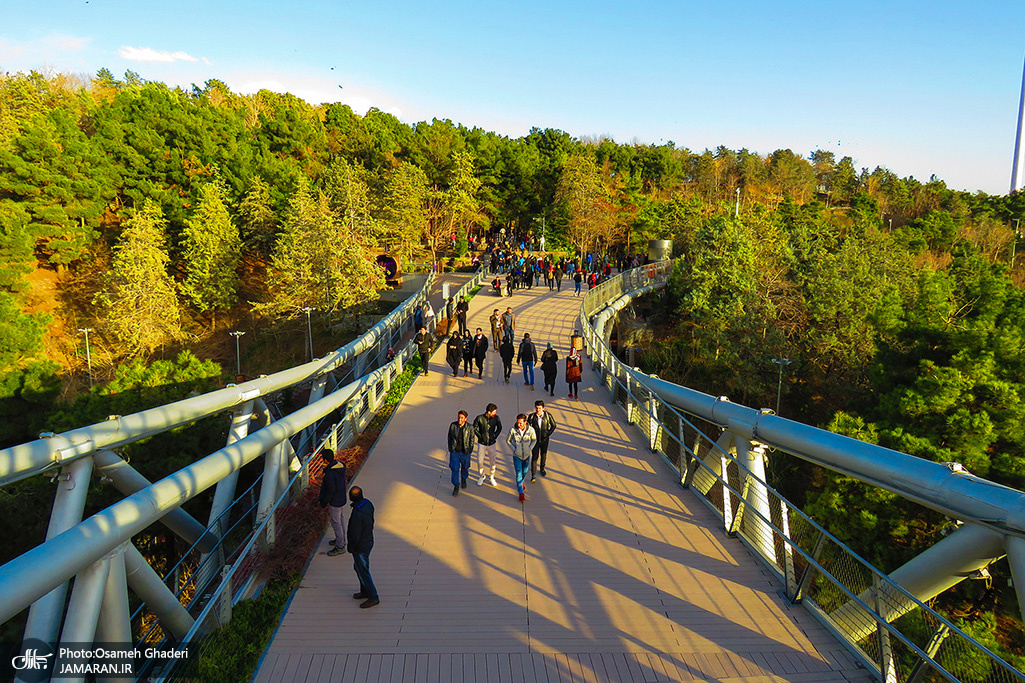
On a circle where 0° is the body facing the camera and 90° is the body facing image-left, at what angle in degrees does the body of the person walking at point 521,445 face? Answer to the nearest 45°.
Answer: approximately 0°

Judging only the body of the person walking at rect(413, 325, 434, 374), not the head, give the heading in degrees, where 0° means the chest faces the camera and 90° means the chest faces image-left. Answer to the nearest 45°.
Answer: approximately 0°

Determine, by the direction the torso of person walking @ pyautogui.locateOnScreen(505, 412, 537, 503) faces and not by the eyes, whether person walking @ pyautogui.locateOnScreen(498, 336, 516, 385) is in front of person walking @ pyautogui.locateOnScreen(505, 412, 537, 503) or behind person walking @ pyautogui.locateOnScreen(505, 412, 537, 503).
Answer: behind

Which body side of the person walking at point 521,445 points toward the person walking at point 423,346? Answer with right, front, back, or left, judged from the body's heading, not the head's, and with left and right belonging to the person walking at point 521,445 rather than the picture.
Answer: back

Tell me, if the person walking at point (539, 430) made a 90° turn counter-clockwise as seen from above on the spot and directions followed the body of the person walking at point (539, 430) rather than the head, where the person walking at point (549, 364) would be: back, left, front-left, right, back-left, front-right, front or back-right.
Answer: left

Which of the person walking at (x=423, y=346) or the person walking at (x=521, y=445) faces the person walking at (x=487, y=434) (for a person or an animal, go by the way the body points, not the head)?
the person walking at (x=423, y=346)

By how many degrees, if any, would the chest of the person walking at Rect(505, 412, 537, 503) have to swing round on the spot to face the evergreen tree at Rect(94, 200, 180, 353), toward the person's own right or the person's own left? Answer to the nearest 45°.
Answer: approximately 135° to the person's own right
